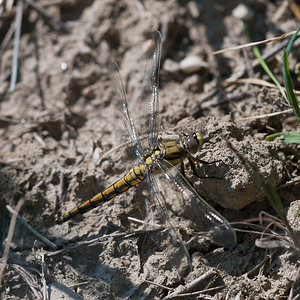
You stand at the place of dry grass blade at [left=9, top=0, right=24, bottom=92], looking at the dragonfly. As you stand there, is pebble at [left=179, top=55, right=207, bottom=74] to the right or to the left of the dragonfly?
left

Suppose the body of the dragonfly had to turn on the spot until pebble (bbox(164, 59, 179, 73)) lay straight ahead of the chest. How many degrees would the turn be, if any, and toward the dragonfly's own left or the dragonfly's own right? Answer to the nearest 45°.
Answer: approximately 45° to the dragonfly's own left

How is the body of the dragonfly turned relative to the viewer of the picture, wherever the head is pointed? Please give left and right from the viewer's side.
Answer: facing away from the viewer and to the right of the viewer

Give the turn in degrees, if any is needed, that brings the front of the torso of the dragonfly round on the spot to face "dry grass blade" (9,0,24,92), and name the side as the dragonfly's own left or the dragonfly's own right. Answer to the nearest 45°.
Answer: approximately 90° to the dragonfly's own left

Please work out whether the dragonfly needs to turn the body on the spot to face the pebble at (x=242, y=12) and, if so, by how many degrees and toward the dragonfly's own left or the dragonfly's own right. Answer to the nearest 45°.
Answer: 0° — it already faces it

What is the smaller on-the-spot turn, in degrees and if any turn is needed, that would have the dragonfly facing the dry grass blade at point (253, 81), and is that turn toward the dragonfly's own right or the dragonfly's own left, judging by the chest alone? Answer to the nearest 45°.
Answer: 0° — it already faces it
